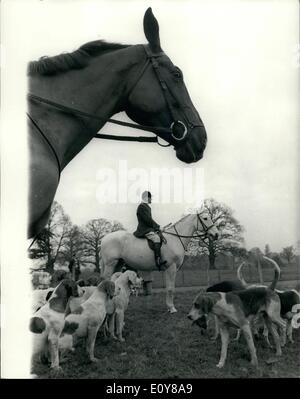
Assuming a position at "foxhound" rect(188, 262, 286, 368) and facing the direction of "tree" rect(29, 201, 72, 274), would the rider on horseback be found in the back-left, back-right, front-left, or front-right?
front-right

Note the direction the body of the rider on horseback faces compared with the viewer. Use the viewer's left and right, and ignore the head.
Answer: facing to the right of the viewer

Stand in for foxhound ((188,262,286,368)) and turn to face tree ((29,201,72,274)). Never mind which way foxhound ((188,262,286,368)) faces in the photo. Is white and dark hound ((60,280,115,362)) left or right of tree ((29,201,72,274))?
left

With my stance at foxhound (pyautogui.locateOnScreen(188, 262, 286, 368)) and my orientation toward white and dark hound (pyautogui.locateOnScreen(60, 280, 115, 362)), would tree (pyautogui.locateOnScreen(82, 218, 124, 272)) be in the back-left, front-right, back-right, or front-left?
front-right

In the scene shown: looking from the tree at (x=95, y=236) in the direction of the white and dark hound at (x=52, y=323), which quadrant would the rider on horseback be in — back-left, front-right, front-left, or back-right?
front-left

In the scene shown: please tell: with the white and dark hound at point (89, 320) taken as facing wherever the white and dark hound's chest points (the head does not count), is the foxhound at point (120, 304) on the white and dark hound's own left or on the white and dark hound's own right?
on the white and dark hound's own left

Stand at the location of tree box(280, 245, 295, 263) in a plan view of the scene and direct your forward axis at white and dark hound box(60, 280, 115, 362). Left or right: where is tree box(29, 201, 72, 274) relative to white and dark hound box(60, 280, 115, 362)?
right

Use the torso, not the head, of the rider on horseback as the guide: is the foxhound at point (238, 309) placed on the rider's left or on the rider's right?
on the rider's right
